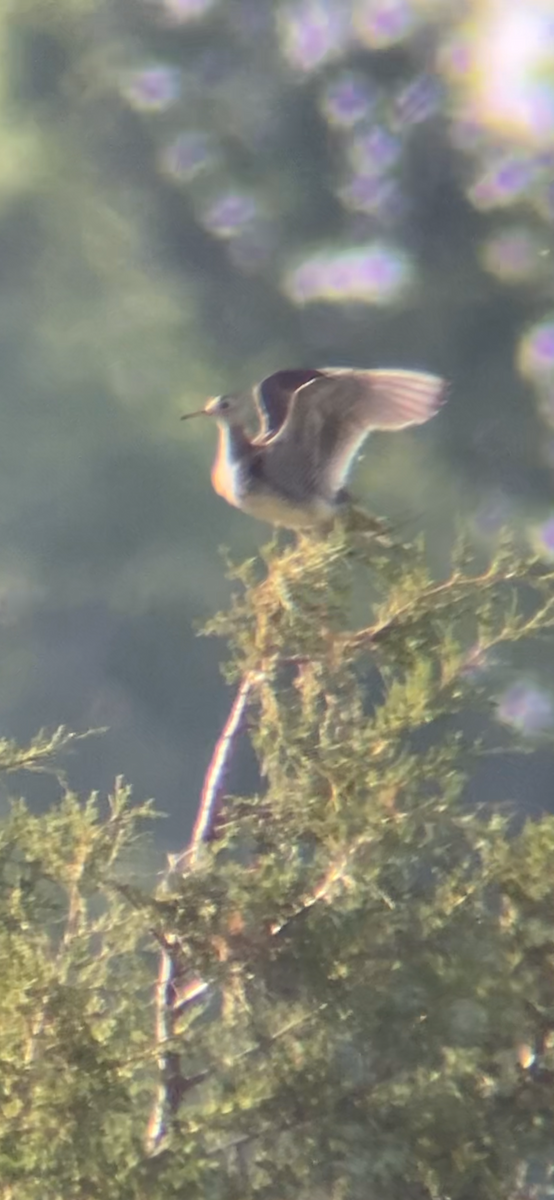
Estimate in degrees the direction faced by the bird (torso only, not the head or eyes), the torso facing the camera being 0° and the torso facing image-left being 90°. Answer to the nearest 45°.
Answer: approximately 90°
